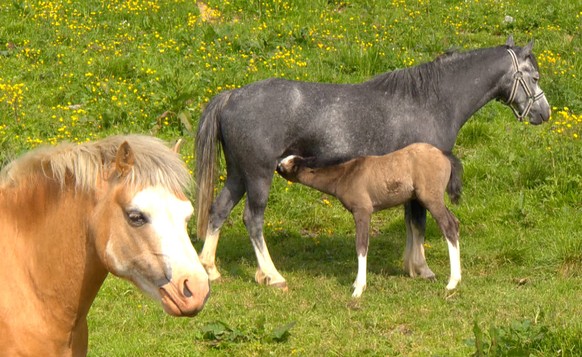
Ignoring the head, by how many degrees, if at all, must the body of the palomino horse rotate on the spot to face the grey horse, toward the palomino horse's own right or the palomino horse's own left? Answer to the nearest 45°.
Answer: approximately 90° to the palomino horse's own left

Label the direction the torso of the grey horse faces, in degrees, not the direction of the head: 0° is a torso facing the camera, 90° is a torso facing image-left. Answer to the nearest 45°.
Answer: approximately 270°

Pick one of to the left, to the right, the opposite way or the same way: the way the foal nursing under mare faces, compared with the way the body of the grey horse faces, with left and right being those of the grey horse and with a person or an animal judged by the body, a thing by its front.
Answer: the opposite way

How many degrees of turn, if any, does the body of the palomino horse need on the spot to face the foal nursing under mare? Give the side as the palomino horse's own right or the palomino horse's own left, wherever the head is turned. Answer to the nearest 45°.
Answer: approximately 90° to the palomino horse's own left

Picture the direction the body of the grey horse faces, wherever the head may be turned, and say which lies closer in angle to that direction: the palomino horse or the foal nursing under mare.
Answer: the foal nursing under mare

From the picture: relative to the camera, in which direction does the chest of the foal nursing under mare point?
to the viewer's left

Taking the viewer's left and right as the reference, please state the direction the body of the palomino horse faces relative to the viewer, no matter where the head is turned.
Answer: facing the viewer and to the right of the viewer

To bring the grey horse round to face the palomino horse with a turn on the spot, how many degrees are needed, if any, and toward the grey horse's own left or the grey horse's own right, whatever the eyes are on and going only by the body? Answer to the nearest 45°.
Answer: approximately 90° to the grey horse's own right
